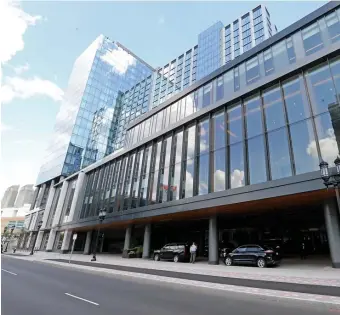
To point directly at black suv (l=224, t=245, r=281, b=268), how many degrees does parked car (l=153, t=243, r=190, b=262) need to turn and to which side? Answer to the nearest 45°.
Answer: approximately 180°

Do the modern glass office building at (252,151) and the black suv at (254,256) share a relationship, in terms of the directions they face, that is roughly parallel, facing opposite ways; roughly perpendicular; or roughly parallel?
roughly perpendicular

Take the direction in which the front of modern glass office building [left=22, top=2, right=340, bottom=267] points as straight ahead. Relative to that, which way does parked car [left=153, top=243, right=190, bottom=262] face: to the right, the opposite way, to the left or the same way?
to the right

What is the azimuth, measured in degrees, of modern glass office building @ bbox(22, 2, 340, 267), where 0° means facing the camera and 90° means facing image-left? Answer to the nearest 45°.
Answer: approximately 45°

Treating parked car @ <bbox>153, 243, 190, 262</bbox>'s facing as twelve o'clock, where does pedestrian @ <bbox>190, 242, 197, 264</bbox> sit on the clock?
The pedestrian is roughly at 6 o'clock from the parked car.
